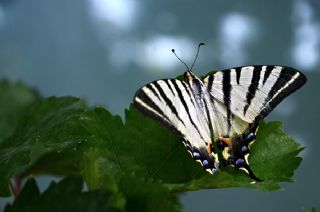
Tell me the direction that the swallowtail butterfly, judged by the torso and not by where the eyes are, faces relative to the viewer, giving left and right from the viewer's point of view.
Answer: facing away from the viewer

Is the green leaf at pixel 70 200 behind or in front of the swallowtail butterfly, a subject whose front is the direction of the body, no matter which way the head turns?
behind

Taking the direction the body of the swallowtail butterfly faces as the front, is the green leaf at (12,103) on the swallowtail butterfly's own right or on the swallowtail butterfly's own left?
on the swallowtail butterfly's own left

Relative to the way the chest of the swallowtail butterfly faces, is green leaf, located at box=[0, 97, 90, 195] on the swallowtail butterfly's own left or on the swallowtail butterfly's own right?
on the swallowtail butterfly's own left
